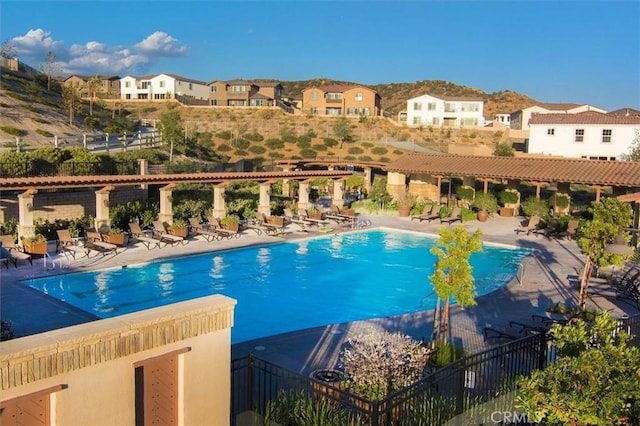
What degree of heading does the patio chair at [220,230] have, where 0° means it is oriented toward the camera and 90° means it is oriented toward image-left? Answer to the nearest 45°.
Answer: approximately 315°

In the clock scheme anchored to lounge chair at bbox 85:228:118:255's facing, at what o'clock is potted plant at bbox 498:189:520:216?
The potted plant is roughly at 10 o'clock from the lounge chair.

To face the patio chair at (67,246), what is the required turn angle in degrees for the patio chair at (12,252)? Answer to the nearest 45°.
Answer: approximately 90° to its left

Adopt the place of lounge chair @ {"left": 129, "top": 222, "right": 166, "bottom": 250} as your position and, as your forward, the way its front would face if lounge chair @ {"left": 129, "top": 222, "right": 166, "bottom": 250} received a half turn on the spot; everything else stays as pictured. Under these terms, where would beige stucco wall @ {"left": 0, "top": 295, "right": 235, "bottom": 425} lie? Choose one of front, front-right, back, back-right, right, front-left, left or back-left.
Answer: back-left

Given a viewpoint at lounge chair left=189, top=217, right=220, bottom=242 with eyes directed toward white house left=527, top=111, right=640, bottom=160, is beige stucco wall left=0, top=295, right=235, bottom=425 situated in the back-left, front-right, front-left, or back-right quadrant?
back-right

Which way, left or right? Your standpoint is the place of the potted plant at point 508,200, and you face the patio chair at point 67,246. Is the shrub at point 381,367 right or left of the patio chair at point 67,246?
left

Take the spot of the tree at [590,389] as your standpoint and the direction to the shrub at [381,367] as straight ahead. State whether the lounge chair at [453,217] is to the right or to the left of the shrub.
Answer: right

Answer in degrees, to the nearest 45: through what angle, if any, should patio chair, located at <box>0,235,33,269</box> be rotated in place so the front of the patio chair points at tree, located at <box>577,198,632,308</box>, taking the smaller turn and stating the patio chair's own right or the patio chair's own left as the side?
0° — it already faces it
